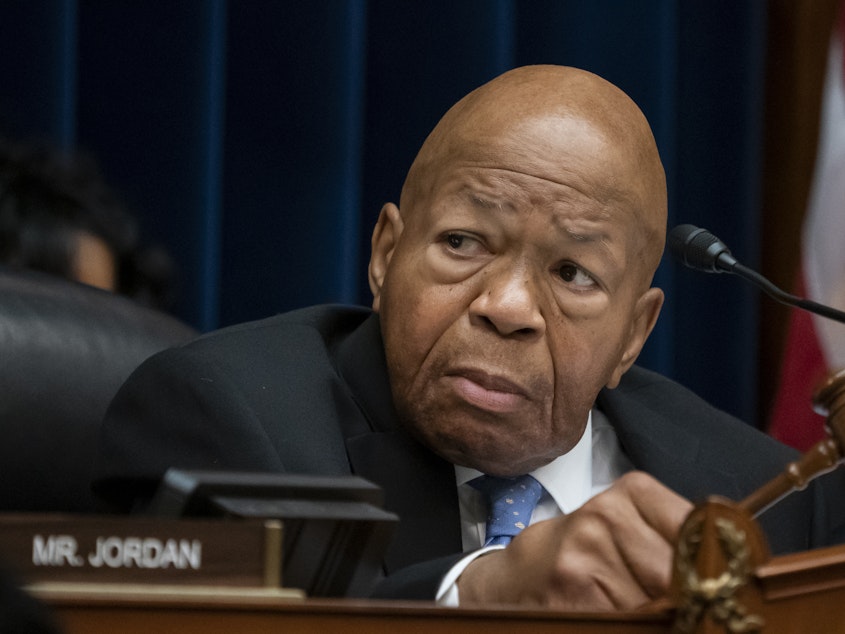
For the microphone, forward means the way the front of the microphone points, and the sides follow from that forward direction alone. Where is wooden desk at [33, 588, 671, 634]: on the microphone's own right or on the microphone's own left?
on the microphone's own left

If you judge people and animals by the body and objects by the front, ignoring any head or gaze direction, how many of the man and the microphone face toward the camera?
1

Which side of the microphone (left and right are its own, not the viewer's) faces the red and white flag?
right

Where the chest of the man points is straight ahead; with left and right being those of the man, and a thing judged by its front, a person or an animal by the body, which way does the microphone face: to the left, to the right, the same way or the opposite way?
to the right

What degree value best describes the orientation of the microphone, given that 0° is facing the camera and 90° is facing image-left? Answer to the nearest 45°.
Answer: approximately 90°

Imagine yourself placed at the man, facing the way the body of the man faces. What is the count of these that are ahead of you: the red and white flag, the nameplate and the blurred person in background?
1

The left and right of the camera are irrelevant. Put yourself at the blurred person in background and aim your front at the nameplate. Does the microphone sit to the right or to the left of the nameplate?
left

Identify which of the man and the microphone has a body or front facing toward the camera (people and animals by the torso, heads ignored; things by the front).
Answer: the man

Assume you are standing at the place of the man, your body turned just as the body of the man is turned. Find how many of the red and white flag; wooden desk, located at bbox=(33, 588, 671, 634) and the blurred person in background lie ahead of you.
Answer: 1

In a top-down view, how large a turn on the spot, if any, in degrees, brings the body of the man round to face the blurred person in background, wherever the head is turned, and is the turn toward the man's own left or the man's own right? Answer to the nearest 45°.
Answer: approximately 135° to the man's own right

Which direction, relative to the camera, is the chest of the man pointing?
toward the camera

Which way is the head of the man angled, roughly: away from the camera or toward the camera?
toward the camera

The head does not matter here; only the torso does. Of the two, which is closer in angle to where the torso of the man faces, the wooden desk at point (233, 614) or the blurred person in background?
the wooden desk
